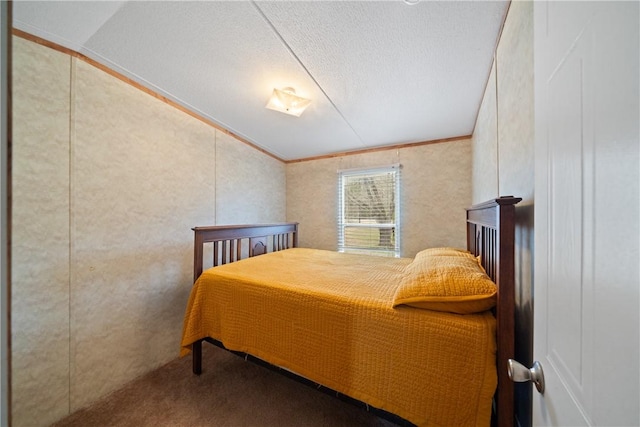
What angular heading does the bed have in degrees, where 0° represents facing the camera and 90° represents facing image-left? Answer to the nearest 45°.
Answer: approximately 90°

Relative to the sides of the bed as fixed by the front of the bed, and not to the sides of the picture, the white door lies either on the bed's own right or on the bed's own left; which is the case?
on the bed's own left
